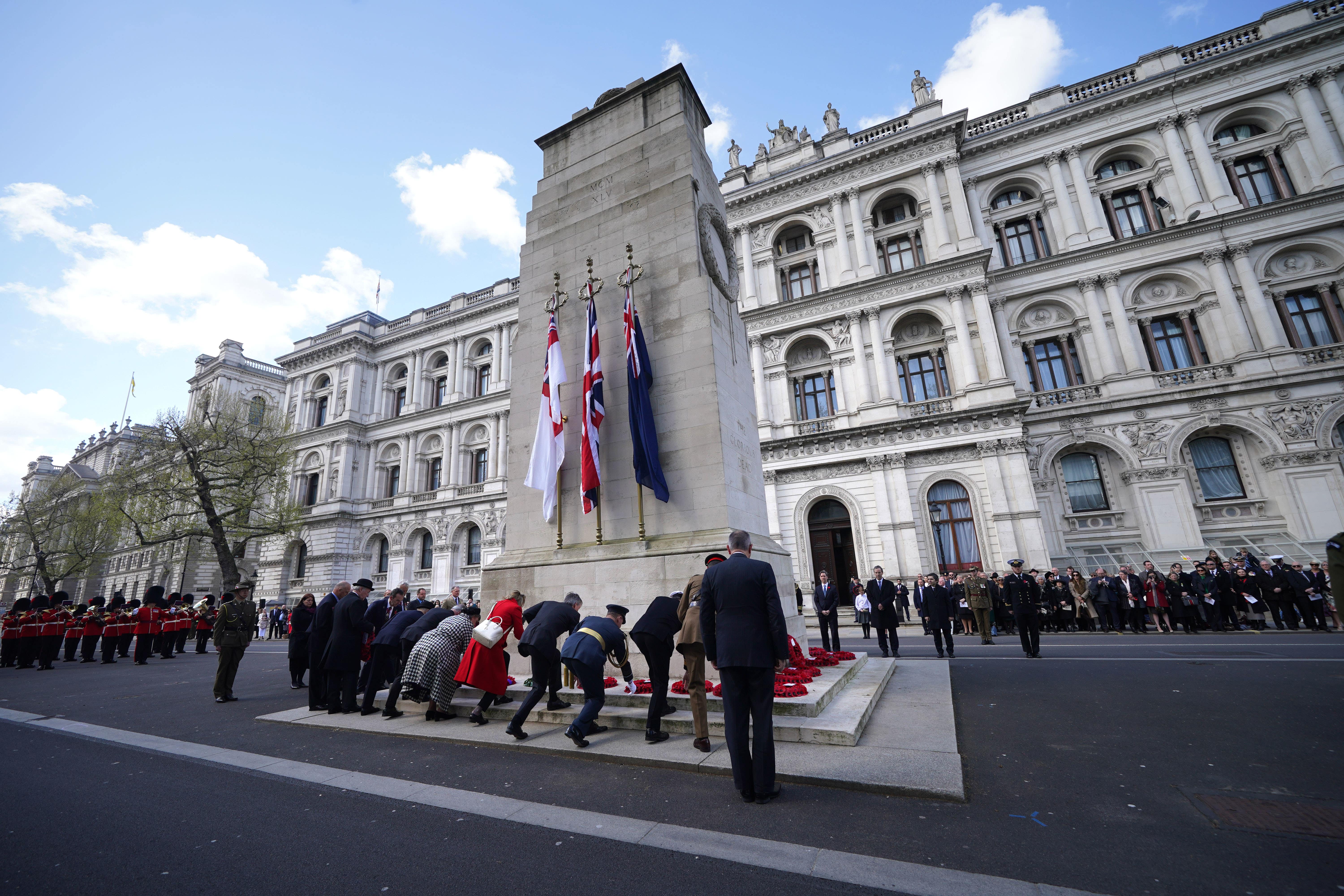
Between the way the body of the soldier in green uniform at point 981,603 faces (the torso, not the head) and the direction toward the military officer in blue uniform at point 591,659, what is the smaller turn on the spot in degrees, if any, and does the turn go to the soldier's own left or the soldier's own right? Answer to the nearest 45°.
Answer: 0° — they already face them

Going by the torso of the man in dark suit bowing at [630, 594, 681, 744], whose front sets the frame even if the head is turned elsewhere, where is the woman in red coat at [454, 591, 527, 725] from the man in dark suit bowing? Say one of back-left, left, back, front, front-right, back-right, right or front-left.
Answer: left

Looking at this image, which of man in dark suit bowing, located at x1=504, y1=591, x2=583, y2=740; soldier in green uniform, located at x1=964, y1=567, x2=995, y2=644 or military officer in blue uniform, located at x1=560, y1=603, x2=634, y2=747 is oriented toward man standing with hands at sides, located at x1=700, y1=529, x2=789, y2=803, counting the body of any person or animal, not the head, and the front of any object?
the soldier in green uniform

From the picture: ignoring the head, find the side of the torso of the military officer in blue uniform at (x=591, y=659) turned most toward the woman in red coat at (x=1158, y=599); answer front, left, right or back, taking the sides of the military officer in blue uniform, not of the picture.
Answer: front

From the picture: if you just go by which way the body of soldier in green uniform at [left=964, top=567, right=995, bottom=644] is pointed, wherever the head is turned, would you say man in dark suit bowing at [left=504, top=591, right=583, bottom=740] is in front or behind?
in front

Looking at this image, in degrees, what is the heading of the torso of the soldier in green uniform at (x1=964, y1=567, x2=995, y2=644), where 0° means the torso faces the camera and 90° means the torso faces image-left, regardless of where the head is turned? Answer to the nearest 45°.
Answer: approximately 0°

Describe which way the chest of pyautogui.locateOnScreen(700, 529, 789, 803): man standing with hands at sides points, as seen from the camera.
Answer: away from the camera

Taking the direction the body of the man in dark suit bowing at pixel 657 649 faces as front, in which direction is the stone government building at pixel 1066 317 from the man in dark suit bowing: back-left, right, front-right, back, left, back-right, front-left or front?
front

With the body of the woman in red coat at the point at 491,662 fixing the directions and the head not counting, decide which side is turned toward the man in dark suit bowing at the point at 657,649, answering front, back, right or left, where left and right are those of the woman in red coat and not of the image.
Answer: right

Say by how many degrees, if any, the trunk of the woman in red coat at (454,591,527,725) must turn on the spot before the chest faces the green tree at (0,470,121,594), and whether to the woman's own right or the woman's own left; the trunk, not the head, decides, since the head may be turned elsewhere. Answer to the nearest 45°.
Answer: approximately 90° to the woman's own left

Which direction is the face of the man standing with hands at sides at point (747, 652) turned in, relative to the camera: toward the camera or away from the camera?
away from the camera

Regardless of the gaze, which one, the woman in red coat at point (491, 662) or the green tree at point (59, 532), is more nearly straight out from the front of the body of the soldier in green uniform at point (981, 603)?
the woman in red coat

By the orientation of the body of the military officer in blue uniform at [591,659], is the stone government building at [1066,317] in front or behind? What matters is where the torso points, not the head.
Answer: in front

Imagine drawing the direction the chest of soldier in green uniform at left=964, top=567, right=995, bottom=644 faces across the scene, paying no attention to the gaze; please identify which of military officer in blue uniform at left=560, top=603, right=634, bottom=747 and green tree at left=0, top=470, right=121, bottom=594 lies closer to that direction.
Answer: the military officer in blue uniform

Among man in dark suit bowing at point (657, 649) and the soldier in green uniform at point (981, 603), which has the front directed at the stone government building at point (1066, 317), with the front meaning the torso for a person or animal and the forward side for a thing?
the man in dark suit bowing

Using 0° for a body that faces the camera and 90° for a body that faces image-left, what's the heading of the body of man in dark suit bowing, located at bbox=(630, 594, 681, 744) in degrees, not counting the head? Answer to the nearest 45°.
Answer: approximately 225°

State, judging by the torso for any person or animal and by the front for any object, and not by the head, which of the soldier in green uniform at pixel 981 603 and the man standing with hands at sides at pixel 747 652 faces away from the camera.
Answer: the man standing with hands at sides
